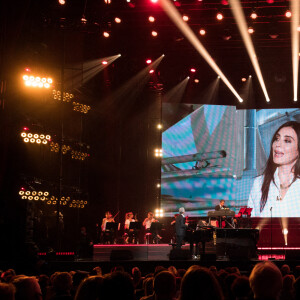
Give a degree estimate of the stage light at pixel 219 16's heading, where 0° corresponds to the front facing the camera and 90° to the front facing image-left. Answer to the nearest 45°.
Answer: approximately 0°

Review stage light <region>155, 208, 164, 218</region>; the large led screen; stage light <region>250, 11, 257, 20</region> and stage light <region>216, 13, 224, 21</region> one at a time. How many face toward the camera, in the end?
4

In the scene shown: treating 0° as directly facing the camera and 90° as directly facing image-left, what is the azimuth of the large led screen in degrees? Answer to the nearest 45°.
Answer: approximately 0°

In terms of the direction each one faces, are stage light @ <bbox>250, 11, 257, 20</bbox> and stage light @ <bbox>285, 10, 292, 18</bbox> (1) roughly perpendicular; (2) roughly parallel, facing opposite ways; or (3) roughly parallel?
roughly parallel

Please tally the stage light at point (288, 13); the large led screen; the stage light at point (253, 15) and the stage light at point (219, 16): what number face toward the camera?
4

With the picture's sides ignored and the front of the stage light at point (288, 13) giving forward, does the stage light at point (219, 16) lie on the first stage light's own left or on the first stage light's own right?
on the first stage light's own right

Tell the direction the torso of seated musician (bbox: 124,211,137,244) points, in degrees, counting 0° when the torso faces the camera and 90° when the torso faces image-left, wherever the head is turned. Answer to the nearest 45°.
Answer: approximately 315°

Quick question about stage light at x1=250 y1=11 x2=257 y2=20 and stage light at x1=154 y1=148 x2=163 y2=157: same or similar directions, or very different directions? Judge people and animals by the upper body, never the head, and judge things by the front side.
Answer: same or similar directions

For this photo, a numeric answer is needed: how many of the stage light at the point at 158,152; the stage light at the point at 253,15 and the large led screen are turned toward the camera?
3

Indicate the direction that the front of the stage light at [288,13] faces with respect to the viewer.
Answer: facing the viewer

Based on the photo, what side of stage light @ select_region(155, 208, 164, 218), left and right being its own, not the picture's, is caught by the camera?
front

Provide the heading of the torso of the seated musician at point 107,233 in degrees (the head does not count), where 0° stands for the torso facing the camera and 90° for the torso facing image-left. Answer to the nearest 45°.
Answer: approximately 315°
